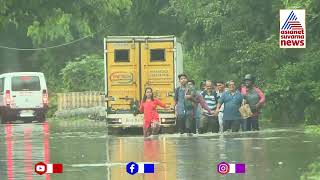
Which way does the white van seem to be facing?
away from the camera

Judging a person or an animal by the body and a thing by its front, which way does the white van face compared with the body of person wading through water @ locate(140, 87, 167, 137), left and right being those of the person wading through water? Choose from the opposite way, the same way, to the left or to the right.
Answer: the opposite way

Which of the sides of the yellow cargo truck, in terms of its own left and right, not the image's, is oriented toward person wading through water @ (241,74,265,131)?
right

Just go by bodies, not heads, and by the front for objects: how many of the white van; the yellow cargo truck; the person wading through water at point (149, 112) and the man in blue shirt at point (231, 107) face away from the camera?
2

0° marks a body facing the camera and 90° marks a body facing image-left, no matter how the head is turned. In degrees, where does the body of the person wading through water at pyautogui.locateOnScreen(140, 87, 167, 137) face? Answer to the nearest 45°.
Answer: approximately 0°

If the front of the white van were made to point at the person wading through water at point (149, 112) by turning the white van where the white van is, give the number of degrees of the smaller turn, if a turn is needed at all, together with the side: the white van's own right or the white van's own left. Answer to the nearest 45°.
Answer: approximately 180°

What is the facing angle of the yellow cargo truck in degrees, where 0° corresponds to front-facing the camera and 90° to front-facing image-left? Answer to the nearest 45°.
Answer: approximately 180°

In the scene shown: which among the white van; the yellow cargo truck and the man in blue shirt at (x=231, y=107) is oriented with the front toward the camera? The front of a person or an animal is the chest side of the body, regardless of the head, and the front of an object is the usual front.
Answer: the man in blue shirt

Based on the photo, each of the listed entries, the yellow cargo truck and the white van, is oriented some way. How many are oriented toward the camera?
0

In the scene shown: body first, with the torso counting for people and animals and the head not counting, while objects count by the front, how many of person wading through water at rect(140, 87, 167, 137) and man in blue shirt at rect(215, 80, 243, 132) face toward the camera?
2
